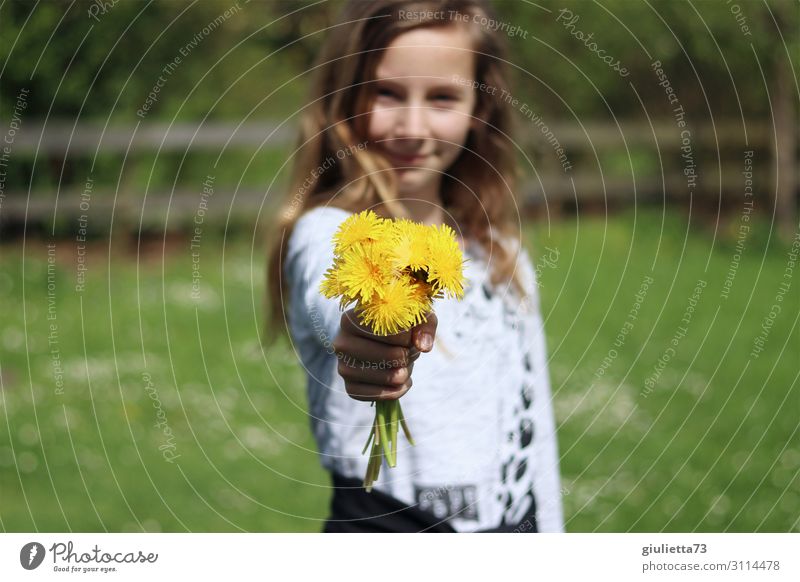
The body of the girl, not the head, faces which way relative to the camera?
toward the camera
